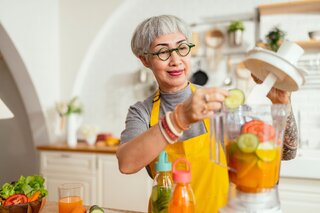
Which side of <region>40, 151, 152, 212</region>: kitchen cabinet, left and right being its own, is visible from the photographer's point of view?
front

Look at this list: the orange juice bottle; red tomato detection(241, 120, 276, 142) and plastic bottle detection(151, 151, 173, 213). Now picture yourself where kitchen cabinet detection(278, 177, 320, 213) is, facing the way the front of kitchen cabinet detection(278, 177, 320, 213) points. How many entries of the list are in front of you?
3

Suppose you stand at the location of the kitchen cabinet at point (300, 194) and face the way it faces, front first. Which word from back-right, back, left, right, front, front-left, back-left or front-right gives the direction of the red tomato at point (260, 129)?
front

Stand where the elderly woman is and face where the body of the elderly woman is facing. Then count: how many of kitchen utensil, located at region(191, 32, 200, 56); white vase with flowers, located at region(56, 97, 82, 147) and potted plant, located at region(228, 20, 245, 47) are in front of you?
0

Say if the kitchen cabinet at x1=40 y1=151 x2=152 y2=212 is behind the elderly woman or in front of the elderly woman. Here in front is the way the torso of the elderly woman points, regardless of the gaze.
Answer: behind

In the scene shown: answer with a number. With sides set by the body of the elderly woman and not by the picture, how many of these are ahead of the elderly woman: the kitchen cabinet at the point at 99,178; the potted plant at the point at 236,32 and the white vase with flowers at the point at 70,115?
0

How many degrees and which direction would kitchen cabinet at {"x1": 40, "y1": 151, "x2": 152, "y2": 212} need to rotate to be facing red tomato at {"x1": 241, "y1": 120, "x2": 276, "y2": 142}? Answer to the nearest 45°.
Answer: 0° — it already faces it

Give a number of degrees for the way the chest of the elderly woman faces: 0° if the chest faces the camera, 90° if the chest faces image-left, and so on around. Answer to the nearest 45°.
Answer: approximately 315°

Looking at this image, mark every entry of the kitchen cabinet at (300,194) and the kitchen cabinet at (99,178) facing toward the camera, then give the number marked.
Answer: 2

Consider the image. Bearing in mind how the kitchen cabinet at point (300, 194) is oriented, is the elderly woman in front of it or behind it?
in front

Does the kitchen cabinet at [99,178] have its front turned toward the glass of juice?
yes

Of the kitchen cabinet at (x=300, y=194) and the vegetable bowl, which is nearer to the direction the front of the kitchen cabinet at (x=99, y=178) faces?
the vegetable bowl

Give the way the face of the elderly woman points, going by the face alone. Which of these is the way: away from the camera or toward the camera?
toward the camera

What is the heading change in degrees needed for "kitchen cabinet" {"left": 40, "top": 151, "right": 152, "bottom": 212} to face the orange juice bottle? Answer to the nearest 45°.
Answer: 0° — it already faces it
